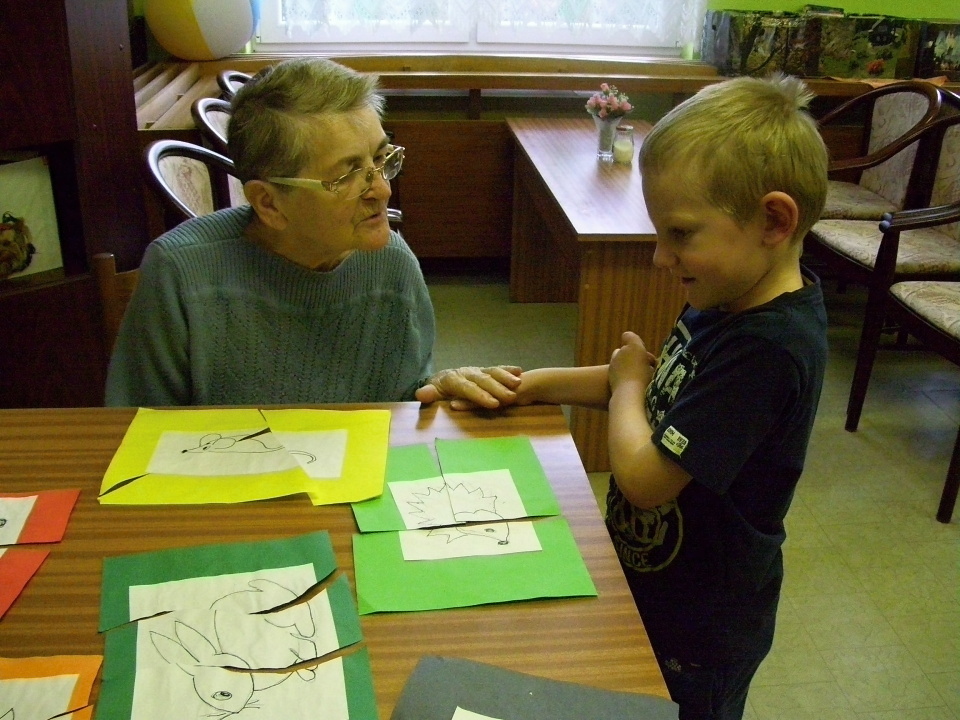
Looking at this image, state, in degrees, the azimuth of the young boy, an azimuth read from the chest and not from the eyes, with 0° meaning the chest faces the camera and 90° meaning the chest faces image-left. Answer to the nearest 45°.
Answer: approximately 90°

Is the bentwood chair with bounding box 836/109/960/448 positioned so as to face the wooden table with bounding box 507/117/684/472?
yes

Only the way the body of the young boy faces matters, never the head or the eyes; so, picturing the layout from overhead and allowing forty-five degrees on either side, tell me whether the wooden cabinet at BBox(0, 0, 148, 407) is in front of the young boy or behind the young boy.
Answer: in front

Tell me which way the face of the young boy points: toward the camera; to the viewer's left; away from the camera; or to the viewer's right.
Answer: to the viewer's left

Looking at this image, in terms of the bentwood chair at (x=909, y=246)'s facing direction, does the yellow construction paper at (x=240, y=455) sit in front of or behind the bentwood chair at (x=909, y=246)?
in front

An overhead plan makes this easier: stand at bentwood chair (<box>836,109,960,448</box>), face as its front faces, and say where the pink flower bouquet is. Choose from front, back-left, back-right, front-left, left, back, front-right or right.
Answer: front-right

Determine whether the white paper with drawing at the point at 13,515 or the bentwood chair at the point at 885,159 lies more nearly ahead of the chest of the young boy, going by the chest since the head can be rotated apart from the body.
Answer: the white paper with drawing

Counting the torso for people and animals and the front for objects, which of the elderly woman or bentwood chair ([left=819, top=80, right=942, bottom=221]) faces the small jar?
the bentwood chair

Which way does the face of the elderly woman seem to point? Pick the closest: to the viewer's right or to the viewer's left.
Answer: to the viewer's right

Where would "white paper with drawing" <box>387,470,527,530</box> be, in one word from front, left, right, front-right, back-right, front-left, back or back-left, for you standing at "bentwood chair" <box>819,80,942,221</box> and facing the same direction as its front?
front-left

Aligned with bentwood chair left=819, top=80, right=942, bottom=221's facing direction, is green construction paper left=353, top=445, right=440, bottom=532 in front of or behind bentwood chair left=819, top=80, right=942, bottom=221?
in front

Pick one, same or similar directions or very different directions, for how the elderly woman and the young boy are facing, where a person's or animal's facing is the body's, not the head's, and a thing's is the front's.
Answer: very different directions

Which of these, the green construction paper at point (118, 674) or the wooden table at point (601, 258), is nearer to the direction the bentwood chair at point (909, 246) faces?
the wooden table

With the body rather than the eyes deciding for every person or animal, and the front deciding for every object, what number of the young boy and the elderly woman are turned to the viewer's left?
1

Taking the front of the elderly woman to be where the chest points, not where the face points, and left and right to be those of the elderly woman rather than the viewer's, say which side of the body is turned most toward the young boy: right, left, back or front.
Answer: front
